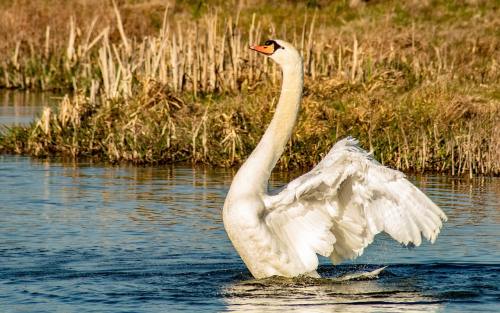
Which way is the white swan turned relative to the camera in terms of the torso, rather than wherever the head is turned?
to the viewer's left
